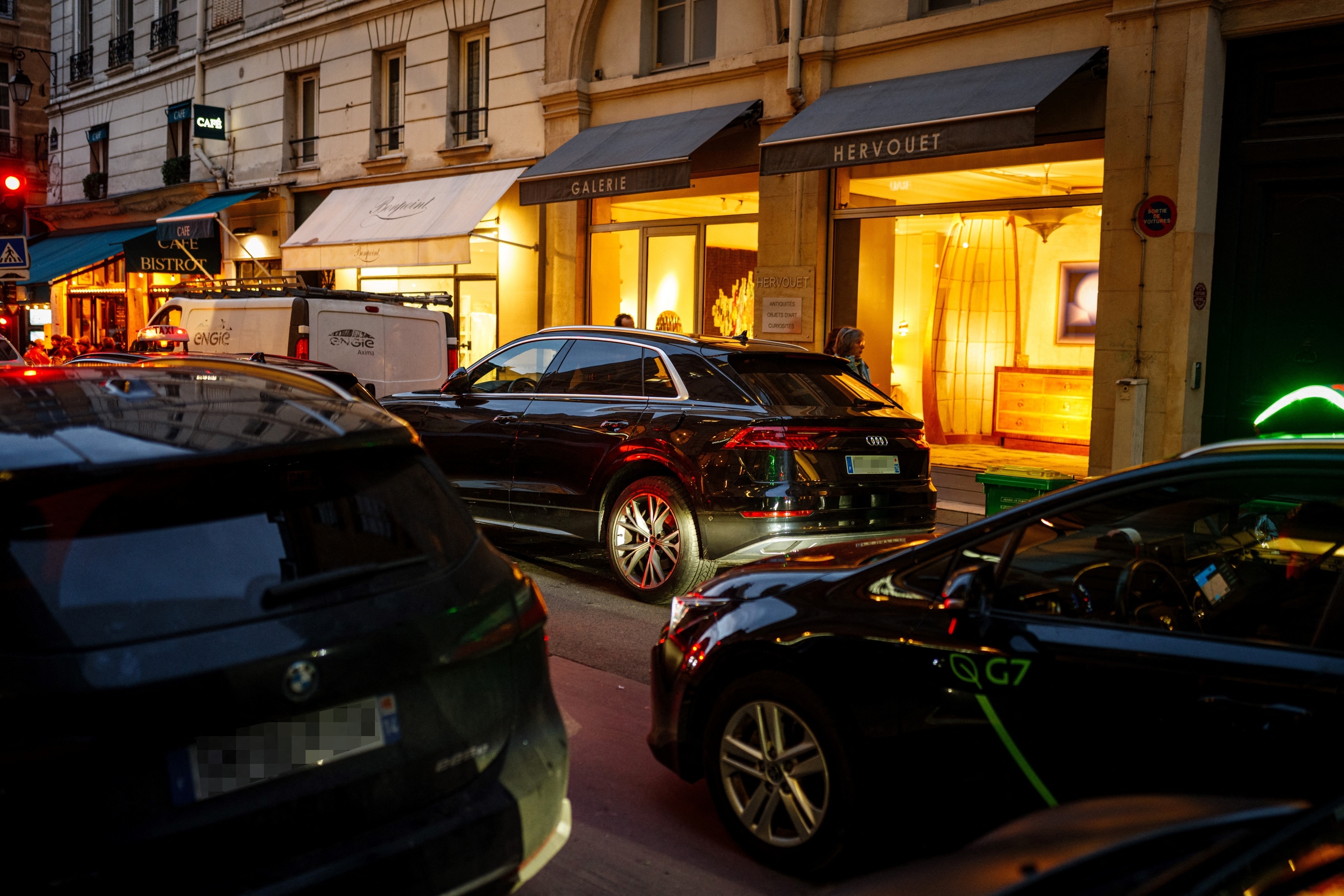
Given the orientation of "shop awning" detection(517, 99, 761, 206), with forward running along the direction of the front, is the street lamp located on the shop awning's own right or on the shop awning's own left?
on the shop awning's own right

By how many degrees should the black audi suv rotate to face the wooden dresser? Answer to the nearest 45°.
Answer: approximately 90° to its right

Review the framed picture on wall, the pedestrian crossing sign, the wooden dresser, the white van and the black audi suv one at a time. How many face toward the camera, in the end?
3

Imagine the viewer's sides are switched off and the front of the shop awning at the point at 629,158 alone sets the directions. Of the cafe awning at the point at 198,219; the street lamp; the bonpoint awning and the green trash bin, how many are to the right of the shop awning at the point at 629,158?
3

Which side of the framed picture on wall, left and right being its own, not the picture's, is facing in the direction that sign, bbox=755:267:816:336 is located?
right

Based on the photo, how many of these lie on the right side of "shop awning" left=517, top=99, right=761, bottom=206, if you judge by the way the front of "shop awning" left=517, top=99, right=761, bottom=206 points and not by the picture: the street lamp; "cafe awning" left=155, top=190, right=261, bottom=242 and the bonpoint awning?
3

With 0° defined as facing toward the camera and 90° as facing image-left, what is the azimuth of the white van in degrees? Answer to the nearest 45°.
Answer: approximately 135°
